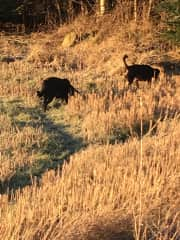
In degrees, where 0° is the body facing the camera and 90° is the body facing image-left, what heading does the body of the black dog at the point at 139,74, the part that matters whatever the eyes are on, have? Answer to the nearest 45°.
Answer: approximately 270°

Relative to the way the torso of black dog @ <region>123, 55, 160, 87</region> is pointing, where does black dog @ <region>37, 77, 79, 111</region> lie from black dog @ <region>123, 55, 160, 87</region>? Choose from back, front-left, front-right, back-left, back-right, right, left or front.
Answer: back-right
